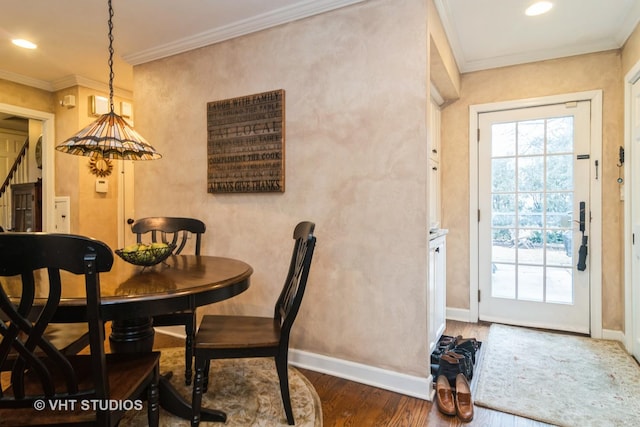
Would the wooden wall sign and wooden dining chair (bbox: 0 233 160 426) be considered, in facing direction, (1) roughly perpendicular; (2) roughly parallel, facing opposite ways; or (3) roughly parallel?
roughly parallel, facing opposite ways

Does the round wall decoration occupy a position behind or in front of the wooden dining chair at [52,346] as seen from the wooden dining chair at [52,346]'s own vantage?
in front

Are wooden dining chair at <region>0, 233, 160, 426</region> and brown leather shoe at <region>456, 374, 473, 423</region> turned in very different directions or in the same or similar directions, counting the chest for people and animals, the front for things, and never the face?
very different directions

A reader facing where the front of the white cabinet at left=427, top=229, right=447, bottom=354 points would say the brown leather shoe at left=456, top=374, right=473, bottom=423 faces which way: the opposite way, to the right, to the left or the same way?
to the right

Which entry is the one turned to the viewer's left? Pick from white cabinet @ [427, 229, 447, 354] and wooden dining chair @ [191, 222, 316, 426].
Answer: the wooden dining chair

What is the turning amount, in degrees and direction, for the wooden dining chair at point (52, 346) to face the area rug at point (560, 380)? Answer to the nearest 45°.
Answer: approximately 45° to its right

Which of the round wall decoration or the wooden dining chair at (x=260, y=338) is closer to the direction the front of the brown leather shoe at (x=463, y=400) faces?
the wooden dining chair

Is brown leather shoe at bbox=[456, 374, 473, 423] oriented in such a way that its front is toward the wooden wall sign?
no

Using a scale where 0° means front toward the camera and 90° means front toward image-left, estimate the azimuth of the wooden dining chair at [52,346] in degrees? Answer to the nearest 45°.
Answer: approximately 225°

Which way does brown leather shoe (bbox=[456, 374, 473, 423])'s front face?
toward the camera

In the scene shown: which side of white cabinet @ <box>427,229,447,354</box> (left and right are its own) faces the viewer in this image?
right

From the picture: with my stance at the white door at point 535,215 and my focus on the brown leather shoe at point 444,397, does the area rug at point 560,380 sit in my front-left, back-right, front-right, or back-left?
front-left

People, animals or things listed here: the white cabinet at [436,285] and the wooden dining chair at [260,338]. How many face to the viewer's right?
1

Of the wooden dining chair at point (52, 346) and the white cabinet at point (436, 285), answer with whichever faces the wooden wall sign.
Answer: the wooden dining chair

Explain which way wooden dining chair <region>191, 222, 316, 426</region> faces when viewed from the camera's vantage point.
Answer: facing to the left of the viewer

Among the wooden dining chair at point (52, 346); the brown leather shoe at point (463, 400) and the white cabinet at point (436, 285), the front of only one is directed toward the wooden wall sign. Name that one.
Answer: the wooden dining chair
